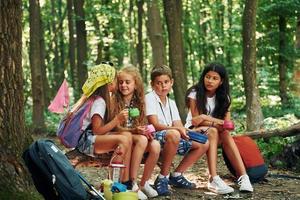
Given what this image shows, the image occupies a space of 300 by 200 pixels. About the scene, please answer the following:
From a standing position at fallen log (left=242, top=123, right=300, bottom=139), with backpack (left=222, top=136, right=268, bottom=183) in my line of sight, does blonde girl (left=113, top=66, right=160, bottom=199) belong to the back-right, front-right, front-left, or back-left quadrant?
front-right

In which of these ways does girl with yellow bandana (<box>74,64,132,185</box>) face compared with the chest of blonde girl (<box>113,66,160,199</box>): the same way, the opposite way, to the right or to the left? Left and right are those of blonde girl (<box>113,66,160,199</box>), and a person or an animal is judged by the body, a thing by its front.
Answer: to the left

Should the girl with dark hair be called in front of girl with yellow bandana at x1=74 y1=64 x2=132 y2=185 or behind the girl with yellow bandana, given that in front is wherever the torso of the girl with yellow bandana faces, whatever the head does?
in front

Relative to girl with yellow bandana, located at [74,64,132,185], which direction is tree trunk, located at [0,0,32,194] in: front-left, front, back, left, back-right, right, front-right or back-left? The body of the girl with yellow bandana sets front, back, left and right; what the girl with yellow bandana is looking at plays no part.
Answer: back-right

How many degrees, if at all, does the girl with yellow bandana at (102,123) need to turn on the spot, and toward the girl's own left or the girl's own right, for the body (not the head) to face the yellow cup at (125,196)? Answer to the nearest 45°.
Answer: approximately 90° to the girl's own right

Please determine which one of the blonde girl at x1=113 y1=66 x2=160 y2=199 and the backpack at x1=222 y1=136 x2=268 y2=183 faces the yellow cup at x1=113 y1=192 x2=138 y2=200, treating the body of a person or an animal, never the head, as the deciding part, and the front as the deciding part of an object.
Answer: the blonde girl

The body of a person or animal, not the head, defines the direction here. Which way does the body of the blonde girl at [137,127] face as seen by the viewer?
toward the camera

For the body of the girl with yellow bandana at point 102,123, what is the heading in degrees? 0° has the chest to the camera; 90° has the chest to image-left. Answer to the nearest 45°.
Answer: approximately 270°

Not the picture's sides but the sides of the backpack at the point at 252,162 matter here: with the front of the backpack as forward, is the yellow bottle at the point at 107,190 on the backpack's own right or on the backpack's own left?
on the backpack's own right

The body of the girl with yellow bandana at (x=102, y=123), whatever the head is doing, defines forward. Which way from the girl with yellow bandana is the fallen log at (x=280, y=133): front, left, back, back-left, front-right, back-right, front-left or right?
front-left
